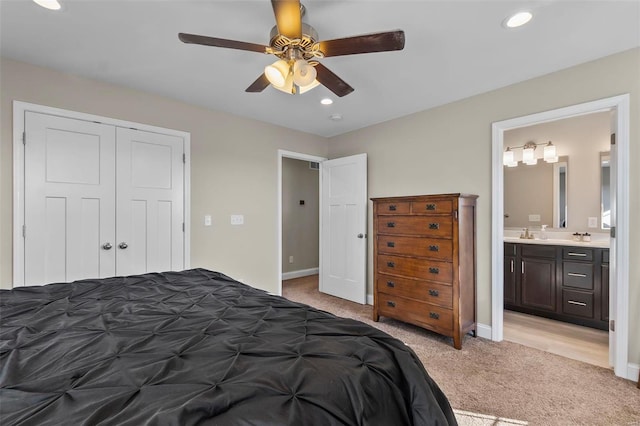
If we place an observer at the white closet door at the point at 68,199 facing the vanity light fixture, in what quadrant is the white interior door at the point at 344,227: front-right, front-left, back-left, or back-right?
front-left

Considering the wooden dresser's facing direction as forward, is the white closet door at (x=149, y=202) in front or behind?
in front

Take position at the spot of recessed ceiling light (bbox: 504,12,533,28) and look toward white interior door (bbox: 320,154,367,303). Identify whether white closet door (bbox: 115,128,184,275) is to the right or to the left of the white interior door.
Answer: left

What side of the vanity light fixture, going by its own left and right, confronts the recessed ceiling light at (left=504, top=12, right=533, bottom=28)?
front

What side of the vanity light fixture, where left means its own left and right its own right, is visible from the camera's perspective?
front

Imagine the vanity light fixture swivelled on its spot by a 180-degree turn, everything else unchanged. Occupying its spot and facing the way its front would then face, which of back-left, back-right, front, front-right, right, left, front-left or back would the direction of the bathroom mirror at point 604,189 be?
right

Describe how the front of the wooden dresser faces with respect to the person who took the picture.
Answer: facing the viewer and to the left of the viewer

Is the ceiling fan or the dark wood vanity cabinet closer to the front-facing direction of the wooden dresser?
the ceiling fan

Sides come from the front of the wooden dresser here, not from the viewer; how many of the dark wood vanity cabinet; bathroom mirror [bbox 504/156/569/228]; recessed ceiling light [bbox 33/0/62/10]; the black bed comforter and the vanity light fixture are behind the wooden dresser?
3

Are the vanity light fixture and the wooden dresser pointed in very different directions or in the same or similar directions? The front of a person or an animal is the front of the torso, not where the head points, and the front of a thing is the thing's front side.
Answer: same or similar directions

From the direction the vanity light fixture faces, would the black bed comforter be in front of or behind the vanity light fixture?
in front

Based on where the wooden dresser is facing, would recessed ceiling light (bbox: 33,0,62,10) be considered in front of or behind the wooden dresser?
in front

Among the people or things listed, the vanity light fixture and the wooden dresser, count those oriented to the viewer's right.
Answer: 0
